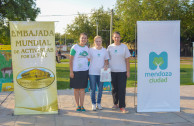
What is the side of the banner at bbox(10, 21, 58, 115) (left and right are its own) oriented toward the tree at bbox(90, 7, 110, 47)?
back

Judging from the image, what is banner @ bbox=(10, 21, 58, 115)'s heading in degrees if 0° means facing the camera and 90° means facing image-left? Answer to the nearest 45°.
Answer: approximately 0°

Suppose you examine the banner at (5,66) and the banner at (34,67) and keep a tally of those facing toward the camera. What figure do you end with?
2

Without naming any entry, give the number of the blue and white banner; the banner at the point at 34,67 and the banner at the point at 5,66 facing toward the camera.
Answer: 3

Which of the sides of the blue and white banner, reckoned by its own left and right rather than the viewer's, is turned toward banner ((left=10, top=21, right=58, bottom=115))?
right

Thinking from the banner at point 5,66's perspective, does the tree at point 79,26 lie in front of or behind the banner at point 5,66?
behind

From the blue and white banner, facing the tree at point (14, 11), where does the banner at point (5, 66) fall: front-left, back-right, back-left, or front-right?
front-left

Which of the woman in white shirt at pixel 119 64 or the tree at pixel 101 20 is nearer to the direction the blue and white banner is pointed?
the woman in white shirt

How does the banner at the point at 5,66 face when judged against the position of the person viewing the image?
facing the viewer

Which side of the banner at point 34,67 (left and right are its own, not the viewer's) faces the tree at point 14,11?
back

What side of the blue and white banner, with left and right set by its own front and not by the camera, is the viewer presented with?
front
